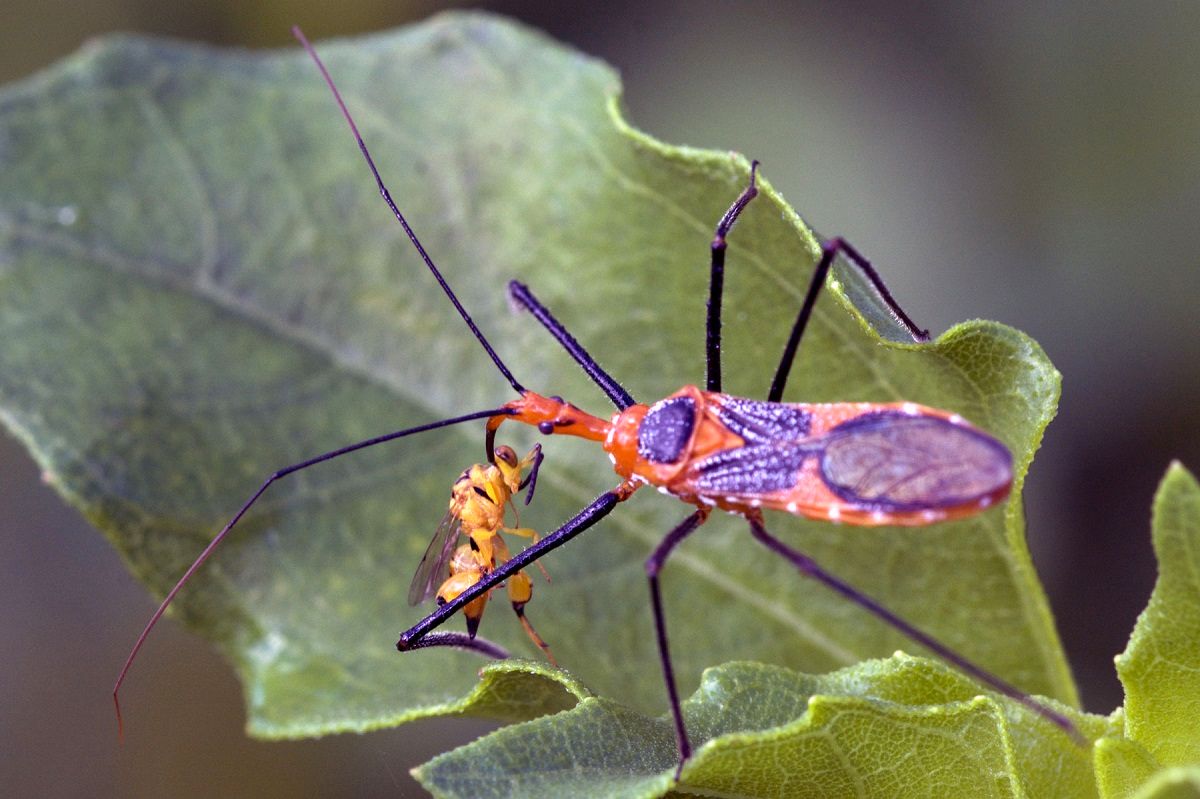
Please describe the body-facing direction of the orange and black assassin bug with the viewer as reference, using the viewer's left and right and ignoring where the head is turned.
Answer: facing to the left of the viewer
